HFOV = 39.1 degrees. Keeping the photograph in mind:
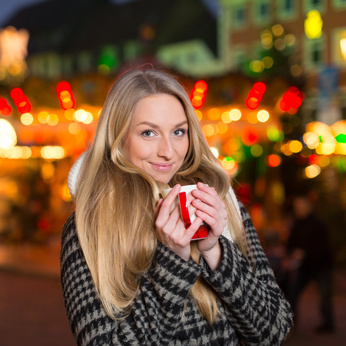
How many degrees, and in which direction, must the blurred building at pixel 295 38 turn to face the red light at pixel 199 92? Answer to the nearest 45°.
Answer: approximately 45° to its left

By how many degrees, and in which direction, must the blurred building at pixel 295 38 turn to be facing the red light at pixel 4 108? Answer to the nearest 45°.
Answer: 0° — it already faces it

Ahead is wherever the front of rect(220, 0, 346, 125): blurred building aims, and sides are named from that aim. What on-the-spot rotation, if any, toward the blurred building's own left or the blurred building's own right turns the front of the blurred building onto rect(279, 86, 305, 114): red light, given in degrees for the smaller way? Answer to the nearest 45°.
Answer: approximately 45° to the blurred building's own left

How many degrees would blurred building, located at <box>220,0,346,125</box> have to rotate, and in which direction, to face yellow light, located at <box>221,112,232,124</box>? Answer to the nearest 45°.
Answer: approximately 45° to its left

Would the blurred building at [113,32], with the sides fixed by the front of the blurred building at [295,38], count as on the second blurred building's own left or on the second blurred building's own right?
on the second blurred building's own right

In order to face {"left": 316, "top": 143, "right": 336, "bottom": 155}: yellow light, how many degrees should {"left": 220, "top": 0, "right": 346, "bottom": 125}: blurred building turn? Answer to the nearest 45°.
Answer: approximately 45° to its left

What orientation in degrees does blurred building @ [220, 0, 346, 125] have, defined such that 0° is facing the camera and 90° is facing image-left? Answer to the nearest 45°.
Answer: approximately 45°
